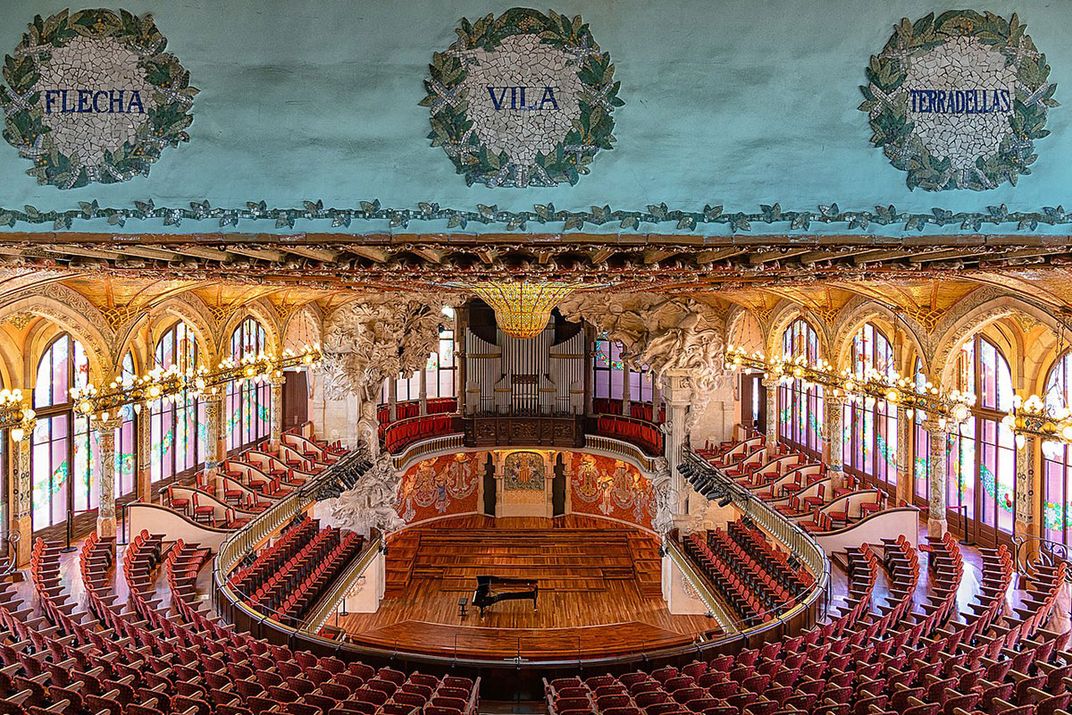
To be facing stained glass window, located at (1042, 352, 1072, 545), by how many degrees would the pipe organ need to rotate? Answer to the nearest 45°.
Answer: approximately 45° to its left

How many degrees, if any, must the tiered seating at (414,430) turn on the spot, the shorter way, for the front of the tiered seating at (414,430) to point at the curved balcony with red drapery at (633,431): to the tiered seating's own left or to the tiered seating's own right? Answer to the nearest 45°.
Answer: approximately 45° to the tiered seating's own left

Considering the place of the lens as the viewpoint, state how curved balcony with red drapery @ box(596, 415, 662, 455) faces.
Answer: facing the viewer and to the left of the viewer

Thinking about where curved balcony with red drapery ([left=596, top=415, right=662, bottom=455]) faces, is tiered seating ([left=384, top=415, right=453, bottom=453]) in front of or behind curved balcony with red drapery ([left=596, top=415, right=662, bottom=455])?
in front

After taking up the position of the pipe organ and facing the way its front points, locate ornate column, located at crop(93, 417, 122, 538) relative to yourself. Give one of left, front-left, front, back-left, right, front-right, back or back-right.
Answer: front-right

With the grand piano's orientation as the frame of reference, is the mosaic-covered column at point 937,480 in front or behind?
behind

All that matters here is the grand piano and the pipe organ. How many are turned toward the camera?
1

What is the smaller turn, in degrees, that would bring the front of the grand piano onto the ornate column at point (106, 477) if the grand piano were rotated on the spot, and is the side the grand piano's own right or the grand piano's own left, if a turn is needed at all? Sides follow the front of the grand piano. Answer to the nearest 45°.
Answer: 0° — it already faces it

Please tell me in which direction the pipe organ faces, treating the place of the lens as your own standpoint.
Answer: facing the viewer

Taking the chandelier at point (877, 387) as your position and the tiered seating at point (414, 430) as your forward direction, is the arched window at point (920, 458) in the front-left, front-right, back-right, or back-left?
back-right

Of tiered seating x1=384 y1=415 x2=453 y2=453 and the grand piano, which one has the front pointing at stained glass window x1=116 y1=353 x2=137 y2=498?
the grand piano

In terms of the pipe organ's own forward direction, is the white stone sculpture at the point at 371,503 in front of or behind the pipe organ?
in front

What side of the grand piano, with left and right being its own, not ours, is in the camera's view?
left

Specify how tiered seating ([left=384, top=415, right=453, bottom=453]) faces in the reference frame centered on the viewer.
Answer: facing the viewer and to the right of the viewer

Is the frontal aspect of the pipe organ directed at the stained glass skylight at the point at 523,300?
yes
